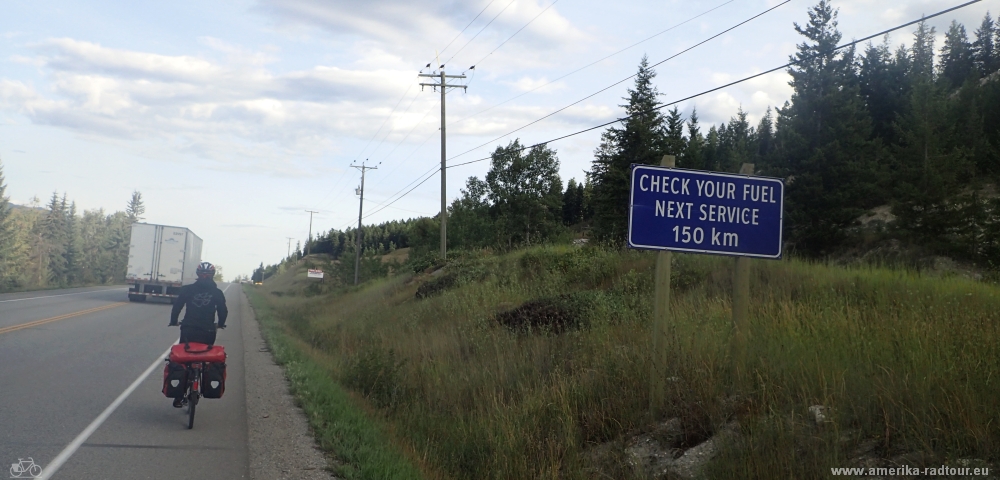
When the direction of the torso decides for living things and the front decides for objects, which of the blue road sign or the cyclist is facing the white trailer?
the cyclist

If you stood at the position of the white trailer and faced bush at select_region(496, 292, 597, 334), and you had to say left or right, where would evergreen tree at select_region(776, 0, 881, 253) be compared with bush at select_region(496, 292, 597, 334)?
left

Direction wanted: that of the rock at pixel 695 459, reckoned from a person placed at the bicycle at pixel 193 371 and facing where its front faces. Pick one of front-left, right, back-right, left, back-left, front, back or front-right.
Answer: back-right

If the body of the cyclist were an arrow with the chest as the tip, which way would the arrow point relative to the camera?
away from the camera

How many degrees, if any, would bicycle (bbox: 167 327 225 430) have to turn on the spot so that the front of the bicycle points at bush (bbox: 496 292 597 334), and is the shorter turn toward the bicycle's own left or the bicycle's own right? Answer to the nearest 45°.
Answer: approximately 90° to the bicycle's own right

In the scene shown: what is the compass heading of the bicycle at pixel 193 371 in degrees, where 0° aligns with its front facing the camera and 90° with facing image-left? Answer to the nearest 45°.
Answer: approximately 180°

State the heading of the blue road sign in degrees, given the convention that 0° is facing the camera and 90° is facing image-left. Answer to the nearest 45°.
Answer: approximately 0°

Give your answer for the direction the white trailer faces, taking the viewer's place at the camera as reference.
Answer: facing away from the viewer
